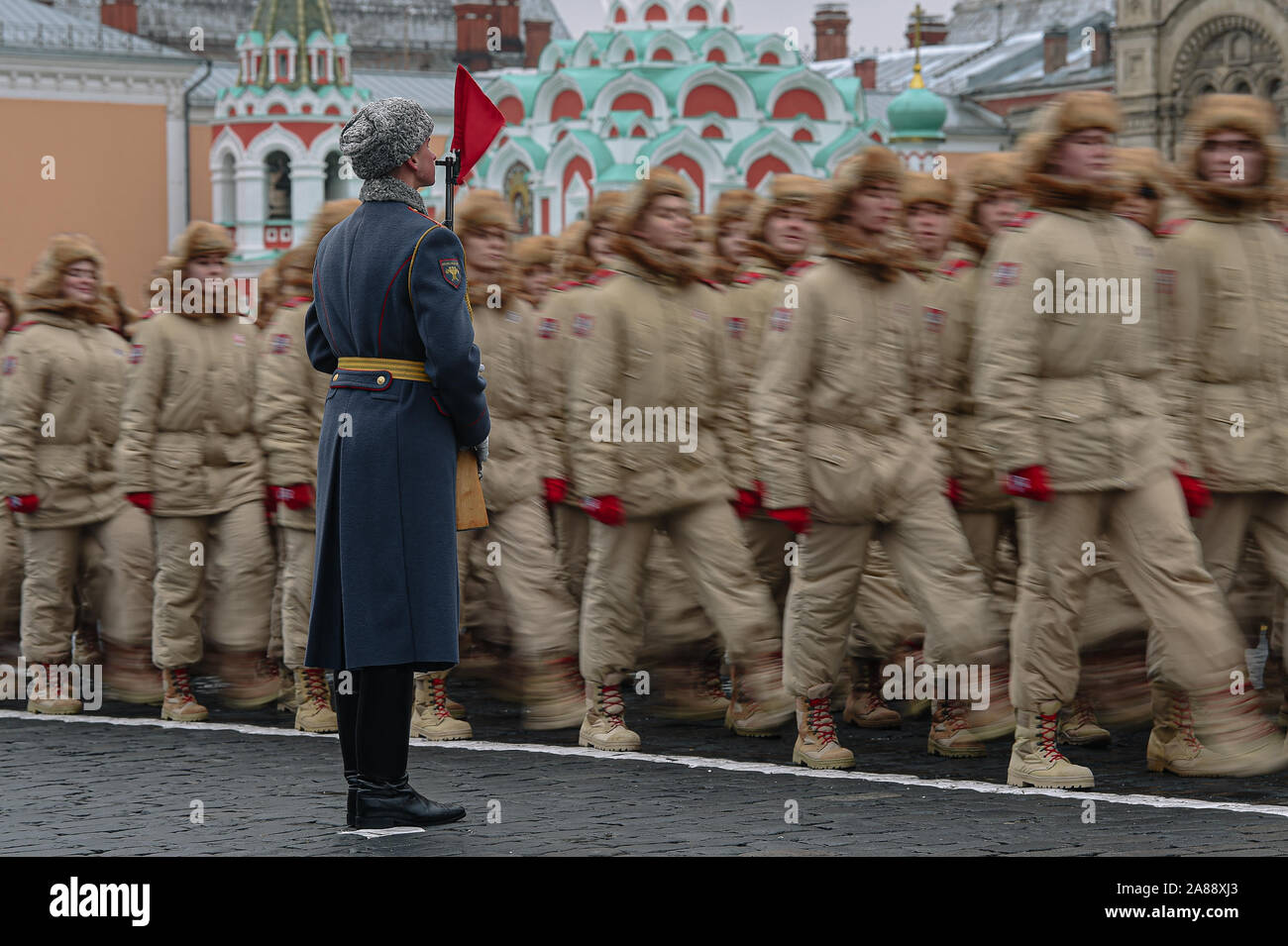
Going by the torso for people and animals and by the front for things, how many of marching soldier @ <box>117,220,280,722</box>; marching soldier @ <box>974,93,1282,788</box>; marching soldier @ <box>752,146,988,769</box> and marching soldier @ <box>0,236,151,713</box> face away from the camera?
0

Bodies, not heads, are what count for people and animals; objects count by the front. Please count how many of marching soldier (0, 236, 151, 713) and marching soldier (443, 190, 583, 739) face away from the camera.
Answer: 0

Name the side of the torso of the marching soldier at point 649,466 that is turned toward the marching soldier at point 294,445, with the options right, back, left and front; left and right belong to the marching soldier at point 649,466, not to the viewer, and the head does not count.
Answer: back

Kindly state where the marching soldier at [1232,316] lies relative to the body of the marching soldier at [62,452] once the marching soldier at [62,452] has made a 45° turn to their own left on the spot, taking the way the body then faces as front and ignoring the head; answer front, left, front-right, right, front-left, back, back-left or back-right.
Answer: front-right

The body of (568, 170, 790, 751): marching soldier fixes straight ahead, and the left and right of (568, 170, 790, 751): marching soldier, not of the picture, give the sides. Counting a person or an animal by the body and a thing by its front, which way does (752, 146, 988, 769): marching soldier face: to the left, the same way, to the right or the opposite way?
the same way

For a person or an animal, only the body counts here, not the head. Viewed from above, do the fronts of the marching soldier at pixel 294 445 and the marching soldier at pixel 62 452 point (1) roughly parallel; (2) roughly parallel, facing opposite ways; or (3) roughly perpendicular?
roughly parallel

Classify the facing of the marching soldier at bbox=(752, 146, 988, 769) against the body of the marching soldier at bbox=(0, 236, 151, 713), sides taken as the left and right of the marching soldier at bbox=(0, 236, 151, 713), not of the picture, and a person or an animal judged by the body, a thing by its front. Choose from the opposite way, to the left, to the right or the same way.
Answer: the same way

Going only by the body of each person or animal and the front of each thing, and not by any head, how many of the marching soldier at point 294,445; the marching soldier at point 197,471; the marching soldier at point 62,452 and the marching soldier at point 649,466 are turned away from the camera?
0

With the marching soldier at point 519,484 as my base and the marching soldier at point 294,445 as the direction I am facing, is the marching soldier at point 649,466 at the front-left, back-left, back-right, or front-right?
back-left

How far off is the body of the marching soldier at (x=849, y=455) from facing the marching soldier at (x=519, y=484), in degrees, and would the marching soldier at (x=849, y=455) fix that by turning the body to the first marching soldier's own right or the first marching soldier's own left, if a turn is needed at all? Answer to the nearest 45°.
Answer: approximately 180°

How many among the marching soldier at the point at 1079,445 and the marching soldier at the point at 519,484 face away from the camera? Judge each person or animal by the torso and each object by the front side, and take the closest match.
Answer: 0
